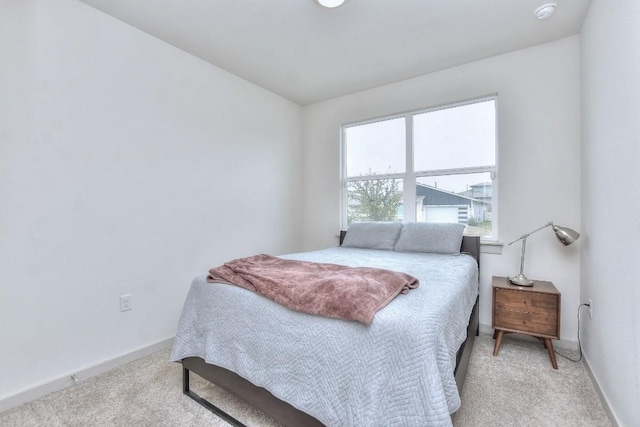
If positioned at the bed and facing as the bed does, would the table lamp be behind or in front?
behind

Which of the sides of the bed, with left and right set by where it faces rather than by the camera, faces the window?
back

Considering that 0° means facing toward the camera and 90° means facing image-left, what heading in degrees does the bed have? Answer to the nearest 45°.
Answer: approximately 45°

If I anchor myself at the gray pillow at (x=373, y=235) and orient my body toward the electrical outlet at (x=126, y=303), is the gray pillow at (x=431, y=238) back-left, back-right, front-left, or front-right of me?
back-left
